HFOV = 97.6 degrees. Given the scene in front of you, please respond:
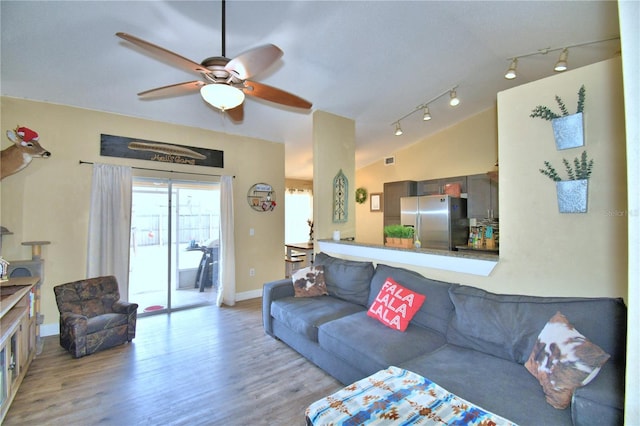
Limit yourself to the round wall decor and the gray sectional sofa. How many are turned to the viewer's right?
0

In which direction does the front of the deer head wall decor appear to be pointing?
to the viewer's right

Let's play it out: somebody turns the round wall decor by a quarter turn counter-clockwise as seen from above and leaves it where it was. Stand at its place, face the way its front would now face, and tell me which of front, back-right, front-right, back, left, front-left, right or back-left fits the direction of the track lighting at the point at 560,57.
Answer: front-right

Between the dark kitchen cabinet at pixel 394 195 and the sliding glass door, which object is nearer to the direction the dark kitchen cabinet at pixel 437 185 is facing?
the sliding glass door

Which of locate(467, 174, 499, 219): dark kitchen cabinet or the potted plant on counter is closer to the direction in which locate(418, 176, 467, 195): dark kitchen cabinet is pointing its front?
the potted plant on counter

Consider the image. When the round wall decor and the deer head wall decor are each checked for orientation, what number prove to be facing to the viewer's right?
1

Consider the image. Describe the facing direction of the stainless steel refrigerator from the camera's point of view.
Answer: facing the viewer and to the left of the viewer

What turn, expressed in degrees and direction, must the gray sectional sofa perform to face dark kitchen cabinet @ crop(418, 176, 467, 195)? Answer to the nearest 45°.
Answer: approximately 135° to its right

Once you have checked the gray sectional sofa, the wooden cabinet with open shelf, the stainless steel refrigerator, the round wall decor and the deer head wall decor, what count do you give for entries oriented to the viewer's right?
2

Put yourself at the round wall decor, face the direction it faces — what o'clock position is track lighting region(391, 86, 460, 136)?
The track lighting is roughly at 10 o'clock from the round wall decor.

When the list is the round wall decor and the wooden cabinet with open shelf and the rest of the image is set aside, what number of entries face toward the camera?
1

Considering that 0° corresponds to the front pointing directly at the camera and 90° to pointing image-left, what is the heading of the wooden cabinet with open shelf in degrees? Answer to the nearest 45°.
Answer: approximately 270°

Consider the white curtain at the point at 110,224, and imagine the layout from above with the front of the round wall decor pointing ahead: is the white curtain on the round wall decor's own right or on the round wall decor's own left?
on the round wall decor's own right

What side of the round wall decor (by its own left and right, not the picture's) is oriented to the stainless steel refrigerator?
left

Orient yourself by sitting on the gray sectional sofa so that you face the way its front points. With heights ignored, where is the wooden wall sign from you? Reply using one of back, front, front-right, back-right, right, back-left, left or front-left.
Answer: front-right
